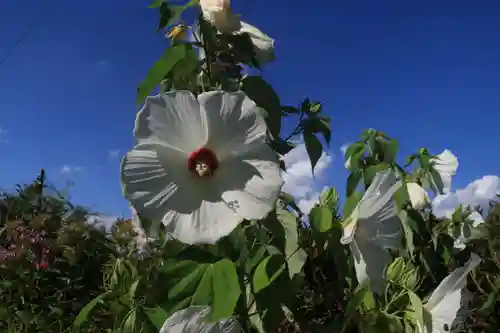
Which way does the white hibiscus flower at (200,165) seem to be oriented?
toward the camera

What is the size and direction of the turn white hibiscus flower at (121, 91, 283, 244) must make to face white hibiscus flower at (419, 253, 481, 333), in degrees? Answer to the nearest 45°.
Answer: approximately 135° to its left

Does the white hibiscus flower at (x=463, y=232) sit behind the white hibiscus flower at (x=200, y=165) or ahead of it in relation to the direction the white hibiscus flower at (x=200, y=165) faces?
behind
